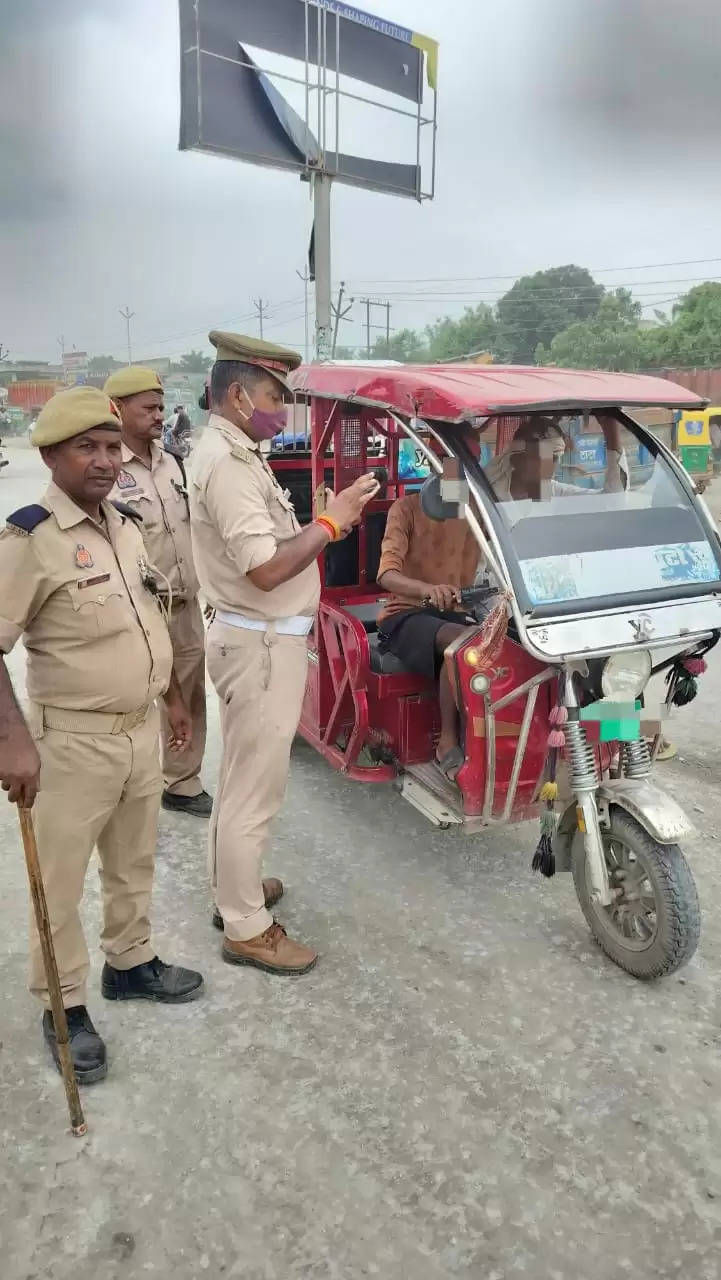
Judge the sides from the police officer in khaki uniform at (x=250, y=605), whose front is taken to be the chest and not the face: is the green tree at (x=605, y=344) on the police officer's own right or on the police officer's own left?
on the police officer's own left

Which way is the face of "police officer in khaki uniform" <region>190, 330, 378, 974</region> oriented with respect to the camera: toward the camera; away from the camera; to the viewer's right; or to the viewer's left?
to the viewer's right

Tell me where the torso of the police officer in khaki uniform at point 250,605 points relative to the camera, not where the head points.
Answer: to the viewer's right

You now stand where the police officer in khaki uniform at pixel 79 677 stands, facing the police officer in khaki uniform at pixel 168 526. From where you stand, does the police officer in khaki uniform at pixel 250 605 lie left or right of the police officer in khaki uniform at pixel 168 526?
right

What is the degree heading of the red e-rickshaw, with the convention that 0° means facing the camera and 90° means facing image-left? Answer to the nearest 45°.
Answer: approximately 315°

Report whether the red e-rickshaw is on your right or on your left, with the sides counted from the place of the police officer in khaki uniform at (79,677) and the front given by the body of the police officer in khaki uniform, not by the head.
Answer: on your left

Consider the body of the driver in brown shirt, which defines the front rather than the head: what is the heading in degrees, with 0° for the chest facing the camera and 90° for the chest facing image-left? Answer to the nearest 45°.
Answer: approximately 315°

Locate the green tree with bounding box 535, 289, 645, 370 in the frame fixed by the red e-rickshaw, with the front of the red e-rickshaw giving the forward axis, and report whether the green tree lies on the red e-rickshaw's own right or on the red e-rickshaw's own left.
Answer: on the red e-rickshaw's own left
